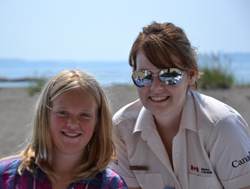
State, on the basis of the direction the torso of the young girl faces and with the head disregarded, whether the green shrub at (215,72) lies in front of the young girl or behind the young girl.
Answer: behind

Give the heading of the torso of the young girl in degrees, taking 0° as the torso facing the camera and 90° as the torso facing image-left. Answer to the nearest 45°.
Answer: approximately 0°

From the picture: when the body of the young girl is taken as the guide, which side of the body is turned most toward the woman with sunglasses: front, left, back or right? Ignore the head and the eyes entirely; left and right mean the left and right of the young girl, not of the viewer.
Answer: left

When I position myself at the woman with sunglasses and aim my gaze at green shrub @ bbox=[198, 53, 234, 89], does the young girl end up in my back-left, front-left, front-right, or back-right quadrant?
back-left

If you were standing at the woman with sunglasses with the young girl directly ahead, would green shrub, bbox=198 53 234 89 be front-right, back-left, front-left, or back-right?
back-right
